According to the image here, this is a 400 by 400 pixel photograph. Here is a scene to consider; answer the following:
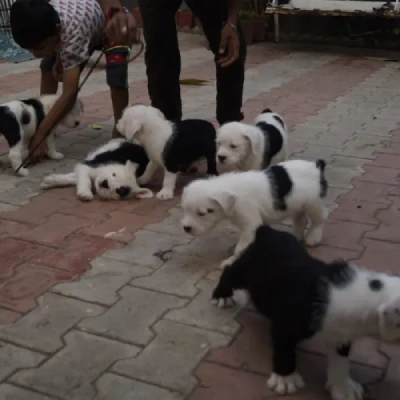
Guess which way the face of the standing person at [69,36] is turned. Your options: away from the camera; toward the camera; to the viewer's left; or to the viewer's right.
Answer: to the viewer's left

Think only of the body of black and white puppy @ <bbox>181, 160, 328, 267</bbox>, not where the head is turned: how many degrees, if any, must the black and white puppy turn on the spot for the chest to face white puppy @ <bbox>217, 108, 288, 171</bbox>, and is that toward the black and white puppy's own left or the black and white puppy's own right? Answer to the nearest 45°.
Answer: approximately 135° to the black and white puppy's own right

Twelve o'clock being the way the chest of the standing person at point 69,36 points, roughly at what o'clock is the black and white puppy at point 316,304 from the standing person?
The black and white puppy is roughly at 10 o'clock from the standing person.

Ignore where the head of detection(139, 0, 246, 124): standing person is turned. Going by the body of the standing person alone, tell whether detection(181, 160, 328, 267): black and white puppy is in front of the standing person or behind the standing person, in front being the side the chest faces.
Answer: in front

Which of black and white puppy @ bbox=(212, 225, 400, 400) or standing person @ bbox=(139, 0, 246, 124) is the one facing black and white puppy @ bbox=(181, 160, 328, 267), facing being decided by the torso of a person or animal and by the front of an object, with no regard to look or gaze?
the standing person

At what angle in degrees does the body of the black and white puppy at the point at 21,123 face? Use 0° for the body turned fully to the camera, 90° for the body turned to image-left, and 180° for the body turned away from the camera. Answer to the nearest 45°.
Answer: approximately 270°

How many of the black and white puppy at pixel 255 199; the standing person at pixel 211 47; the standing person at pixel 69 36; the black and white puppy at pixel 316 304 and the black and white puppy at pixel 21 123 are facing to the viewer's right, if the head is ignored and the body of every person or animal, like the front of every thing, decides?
2

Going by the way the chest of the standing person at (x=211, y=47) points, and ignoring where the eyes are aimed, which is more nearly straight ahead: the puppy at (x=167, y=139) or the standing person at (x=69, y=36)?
the puppy

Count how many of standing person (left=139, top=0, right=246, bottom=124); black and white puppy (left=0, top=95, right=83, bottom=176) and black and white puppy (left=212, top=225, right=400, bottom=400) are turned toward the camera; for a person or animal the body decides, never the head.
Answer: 1

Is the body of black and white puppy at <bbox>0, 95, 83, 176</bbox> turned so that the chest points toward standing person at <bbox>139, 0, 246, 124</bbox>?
yes

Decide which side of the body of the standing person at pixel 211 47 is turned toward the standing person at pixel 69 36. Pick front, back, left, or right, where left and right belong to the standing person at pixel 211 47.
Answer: right

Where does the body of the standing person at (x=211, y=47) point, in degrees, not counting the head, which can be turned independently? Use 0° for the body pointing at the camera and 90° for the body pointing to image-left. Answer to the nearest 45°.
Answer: approximately 0°

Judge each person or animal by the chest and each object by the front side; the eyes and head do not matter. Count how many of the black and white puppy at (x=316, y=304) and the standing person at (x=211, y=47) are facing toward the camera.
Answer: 1
